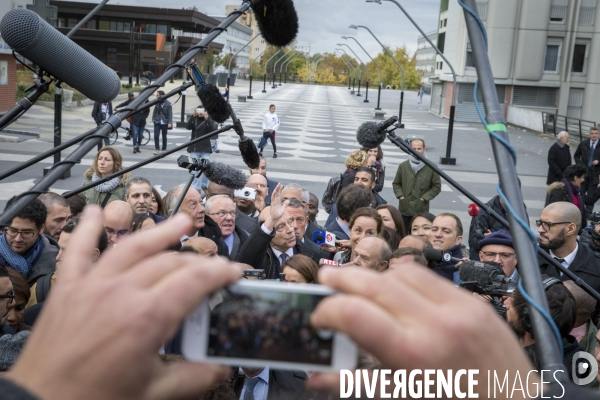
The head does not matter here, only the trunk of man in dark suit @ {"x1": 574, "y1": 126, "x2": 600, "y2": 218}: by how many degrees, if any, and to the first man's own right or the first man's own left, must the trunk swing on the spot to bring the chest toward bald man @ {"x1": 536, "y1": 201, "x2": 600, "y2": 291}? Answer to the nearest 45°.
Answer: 0° — they already face them

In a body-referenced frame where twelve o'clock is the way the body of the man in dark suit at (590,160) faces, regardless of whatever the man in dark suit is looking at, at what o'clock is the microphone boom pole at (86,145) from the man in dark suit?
The microphone boom pole is roughly at 12 o'clock from the man in dark suit.

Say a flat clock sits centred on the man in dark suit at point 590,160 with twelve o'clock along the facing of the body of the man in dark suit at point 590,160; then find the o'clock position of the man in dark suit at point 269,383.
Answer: the man in dark suit at point 269,383 is roughly at 12 o'clock from the man in dark suit at point 590,160.

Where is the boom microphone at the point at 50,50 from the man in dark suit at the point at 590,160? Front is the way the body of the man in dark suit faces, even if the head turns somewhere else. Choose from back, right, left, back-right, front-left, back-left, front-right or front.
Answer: front

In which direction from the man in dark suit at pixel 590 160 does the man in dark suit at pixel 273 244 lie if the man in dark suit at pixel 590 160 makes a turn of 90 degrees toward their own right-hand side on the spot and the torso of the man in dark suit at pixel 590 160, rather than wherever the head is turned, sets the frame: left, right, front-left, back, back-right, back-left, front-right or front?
left

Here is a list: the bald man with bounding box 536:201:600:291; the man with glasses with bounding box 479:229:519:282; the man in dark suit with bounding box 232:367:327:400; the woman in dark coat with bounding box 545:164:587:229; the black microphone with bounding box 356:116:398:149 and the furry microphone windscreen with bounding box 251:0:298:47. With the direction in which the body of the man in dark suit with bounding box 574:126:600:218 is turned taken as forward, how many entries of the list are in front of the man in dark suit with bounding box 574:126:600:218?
6

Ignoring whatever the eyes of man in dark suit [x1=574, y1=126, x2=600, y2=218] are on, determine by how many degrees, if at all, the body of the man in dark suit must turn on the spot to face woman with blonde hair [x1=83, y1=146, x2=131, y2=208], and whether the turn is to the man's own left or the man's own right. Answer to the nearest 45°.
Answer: approximately 45° to the man's own right

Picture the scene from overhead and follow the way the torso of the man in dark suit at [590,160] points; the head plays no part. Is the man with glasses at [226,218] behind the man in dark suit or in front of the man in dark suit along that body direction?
in front

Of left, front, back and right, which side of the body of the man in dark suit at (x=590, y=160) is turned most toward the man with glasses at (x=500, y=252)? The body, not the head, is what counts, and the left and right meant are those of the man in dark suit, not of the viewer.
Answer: front

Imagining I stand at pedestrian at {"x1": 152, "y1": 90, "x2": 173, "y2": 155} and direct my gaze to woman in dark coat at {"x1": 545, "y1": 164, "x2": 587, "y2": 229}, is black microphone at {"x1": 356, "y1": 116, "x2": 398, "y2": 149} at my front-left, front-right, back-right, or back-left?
front-right

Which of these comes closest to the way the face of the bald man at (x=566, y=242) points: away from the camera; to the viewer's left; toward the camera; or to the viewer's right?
to the viewer's left

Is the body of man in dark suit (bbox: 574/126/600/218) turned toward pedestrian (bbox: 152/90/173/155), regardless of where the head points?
no

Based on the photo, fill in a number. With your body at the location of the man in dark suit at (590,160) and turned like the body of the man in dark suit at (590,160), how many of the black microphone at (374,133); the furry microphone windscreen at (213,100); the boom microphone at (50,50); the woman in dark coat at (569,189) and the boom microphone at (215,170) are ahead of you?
5

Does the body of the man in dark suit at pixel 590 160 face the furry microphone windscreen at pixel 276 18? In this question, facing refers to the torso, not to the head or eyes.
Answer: yes

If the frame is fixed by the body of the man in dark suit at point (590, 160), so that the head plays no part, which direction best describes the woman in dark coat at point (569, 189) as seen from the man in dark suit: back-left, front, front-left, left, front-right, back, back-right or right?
front

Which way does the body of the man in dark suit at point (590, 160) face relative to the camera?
toward the camera
